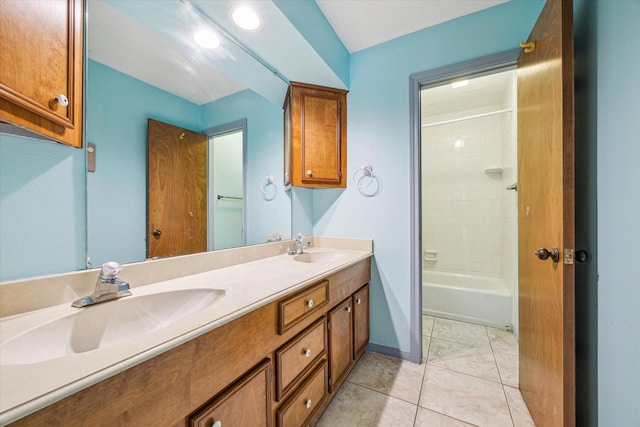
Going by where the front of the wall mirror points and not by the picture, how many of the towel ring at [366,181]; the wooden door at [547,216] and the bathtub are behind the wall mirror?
0

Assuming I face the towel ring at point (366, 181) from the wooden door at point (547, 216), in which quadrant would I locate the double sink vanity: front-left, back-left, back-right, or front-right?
front-left

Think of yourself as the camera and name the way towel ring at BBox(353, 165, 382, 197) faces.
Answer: facing the viewer

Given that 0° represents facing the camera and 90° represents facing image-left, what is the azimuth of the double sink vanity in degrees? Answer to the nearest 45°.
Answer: approximately 315°

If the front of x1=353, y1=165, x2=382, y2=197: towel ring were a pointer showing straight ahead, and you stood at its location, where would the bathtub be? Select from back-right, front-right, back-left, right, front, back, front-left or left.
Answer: back-left

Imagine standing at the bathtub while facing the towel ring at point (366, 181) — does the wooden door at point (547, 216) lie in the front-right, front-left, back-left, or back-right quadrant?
front-left

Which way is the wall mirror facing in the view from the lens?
facing the viewer and to the right of the viewer

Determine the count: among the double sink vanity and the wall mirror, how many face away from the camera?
0

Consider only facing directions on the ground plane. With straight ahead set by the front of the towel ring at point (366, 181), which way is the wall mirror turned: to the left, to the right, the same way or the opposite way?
to the left

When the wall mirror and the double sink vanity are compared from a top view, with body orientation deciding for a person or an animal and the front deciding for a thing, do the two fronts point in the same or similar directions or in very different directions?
same or similar directions

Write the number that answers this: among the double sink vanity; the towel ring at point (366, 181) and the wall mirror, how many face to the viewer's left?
0

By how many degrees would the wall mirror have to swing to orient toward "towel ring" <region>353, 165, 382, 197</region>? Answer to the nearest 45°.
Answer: approximately 45° to its left

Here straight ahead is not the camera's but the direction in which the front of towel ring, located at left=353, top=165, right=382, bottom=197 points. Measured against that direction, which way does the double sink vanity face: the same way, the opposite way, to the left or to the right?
to the left

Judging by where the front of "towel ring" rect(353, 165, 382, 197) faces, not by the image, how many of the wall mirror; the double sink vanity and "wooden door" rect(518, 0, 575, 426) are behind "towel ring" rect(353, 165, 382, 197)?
0

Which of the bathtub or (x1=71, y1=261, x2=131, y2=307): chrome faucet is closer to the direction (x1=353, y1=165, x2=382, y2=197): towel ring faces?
the chrome faucet

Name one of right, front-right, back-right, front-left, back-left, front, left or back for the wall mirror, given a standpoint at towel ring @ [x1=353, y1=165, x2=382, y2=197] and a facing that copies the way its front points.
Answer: front-right
